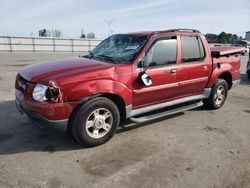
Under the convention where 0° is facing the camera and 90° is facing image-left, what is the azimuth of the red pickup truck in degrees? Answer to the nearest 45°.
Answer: approximately 45°

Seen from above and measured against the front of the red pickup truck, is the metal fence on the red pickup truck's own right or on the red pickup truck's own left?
on the red pickup truck's own right
